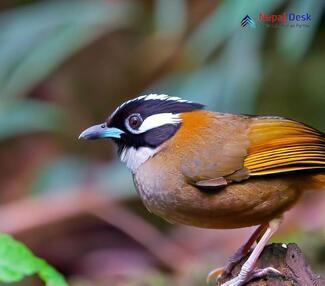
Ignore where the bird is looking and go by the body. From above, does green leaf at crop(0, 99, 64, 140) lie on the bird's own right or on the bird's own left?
on the bird's own right

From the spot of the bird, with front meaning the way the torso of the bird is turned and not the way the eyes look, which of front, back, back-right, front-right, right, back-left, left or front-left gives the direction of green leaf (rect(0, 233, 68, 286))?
front-left

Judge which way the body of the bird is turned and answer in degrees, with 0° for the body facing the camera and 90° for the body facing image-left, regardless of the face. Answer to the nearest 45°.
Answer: approximately 90°

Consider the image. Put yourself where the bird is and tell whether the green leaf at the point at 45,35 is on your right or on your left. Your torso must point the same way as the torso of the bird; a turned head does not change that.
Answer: on your right
